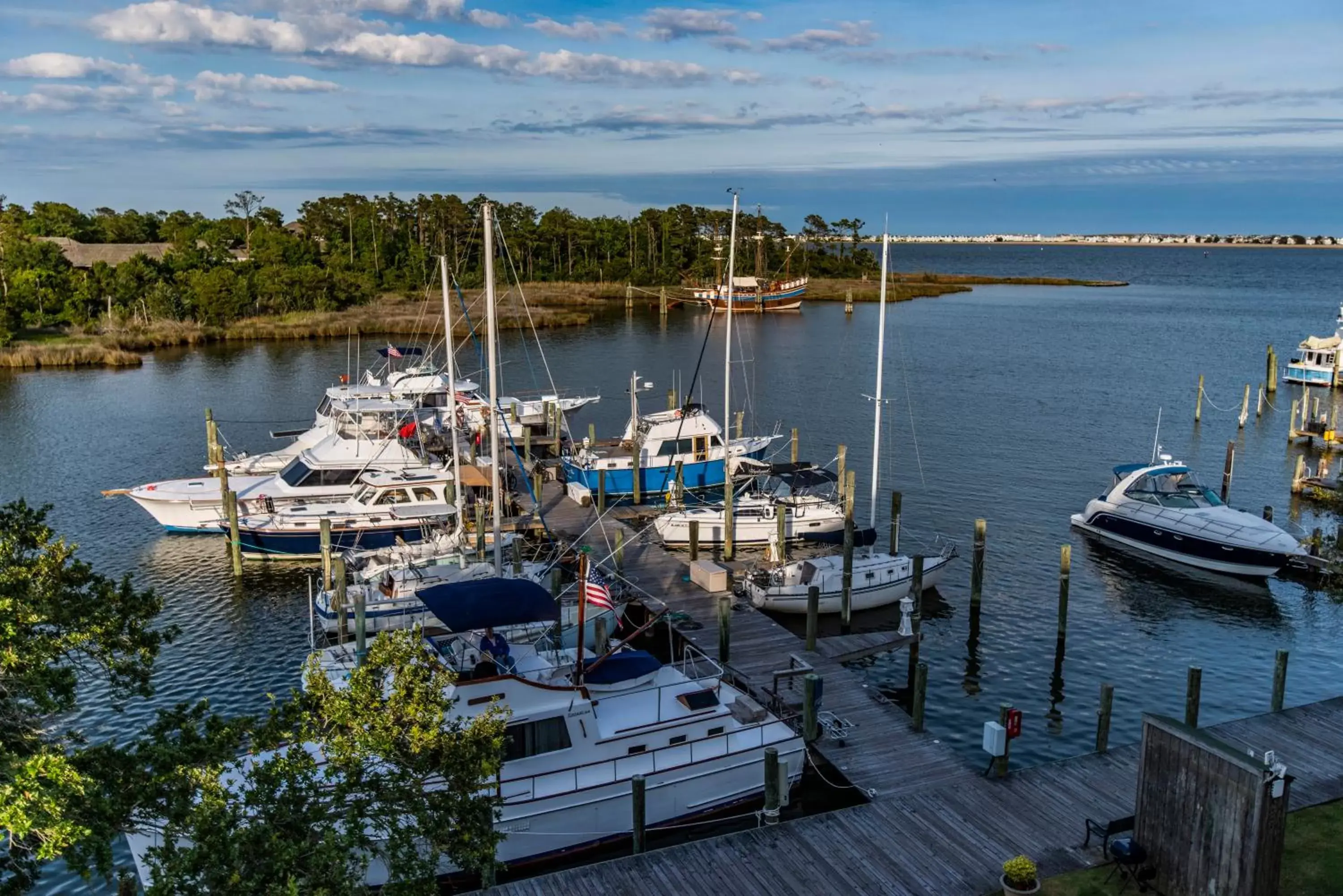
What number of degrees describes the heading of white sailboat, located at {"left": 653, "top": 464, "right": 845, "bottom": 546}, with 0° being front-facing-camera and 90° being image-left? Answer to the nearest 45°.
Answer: approximately 90°

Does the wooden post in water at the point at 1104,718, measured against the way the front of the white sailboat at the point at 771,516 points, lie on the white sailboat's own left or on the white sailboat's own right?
on the white sailboat's own left

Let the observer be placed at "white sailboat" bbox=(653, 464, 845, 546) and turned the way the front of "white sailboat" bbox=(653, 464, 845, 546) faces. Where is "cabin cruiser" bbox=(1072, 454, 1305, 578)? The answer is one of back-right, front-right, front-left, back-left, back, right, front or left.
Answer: back

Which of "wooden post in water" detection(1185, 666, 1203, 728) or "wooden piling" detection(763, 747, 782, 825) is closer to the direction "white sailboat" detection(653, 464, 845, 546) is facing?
the wooden piling

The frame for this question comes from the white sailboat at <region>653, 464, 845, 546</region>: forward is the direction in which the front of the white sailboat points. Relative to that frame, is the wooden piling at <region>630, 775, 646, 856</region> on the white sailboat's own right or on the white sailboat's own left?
on the white sailboat's own left

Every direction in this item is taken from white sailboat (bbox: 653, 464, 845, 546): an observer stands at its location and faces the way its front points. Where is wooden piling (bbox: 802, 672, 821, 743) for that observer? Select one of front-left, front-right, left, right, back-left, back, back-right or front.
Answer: left

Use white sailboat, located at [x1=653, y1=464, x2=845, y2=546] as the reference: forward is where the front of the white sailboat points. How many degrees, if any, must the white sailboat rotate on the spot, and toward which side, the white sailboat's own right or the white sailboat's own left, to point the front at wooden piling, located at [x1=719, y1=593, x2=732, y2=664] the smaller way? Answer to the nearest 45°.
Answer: approximately 90° to the white sailboat's own left
